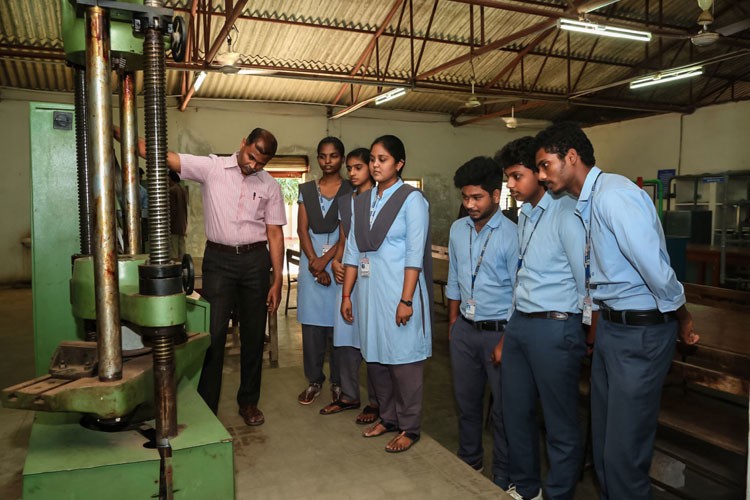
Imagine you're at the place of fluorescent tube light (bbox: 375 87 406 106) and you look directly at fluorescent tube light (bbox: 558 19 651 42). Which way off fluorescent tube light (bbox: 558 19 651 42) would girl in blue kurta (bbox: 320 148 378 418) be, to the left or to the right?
right

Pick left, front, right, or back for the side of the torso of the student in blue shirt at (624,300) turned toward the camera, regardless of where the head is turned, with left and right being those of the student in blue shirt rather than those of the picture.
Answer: left

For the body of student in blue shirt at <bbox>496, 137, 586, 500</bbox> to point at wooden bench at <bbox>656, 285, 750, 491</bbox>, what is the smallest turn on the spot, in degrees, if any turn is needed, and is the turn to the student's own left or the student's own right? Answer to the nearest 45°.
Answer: approximately 180°

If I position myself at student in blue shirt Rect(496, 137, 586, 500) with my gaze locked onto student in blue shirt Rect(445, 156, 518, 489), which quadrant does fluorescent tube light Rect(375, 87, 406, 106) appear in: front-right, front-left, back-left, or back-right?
front-right

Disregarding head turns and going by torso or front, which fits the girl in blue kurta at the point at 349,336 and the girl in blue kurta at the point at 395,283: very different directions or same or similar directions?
same or similar directions

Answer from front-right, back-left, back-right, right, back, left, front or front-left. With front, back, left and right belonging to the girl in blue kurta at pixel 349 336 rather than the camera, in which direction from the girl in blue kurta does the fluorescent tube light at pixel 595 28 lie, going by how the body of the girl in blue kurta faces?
back

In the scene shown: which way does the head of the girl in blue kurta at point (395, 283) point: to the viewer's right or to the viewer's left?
to the viewer's left

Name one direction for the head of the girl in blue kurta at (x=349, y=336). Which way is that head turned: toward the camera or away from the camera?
toward the camera

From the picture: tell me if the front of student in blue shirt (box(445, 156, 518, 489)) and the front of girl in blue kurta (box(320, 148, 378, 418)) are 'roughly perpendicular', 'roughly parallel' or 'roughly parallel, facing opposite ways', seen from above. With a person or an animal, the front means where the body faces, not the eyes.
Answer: roughly parallel

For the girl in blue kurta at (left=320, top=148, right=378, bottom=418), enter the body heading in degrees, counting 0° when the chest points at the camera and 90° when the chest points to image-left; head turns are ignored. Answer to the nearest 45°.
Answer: approximately 45°

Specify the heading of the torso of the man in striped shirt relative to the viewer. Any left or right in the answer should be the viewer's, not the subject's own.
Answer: facing the viewer

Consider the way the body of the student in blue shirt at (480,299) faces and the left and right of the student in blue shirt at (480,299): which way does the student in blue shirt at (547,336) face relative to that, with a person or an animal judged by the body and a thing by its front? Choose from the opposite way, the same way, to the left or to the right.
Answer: the same way

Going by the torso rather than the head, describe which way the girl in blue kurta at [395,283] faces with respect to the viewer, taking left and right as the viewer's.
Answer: facing the viewer and to the left of the viewer
